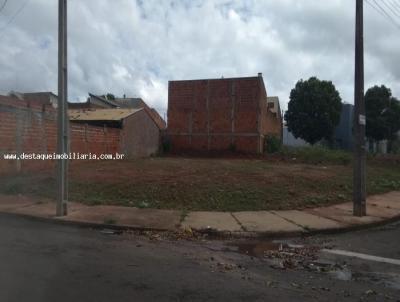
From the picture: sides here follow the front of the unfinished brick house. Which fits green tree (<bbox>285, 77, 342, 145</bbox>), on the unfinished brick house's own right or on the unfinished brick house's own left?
on the unfinished brick house's own left

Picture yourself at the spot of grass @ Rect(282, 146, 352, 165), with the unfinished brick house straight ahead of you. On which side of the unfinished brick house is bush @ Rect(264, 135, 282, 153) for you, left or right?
right

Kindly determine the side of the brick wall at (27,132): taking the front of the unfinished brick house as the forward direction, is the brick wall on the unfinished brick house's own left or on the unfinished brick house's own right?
on the unfinished brick house's own right

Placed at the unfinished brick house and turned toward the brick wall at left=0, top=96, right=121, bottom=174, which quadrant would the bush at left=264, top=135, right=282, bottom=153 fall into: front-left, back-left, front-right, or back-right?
back-left

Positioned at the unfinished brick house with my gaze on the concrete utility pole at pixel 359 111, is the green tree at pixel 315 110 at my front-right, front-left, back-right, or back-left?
back-left
